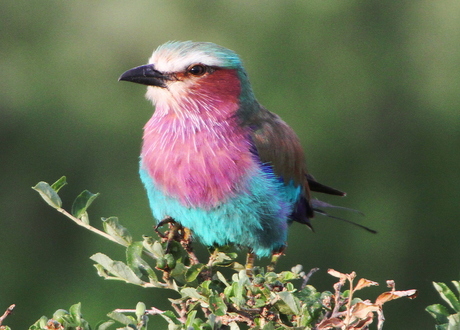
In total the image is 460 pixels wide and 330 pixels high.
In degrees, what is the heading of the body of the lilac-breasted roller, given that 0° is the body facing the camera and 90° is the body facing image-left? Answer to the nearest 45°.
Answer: approximately 45°
